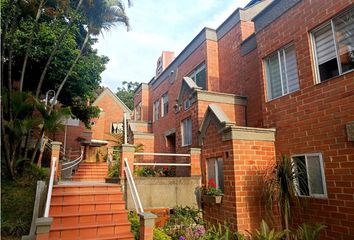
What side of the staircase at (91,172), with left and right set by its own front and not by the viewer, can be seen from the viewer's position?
front

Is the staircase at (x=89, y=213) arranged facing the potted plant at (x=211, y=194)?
no

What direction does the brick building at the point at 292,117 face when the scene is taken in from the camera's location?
facing the viewer and to the left of the viewer

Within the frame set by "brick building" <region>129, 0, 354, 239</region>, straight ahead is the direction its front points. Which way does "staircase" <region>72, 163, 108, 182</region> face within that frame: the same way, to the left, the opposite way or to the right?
to the left

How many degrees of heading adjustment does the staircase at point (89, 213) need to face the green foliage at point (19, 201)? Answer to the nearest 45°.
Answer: approximately 135° to its right

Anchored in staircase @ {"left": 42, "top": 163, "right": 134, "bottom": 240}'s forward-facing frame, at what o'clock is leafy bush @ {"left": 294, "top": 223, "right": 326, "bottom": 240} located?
The leafy bush is roughly at 10 o'clock from the staircase.

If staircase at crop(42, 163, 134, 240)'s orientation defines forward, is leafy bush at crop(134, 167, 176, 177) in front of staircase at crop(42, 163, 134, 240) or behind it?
behind

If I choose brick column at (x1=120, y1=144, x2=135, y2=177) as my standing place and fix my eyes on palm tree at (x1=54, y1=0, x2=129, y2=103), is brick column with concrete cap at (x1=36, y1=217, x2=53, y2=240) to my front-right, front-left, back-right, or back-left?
back-left

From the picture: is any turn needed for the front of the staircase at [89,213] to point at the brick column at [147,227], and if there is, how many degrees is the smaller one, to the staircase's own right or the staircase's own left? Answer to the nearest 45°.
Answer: approximately 45° to the staircase's own left
